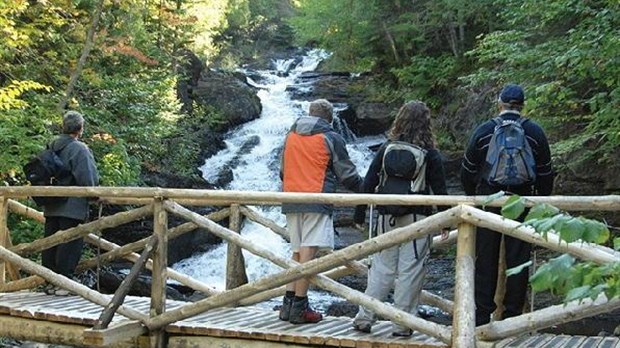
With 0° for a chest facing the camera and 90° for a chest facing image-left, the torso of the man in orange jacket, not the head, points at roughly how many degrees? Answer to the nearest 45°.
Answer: approximately 225°

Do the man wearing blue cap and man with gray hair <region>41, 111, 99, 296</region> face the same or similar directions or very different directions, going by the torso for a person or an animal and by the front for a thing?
same or similar directions

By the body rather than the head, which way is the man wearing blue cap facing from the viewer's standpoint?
away from the camera

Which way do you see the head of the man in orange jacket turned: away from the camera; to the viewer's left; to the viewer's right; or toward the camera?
away from the camera

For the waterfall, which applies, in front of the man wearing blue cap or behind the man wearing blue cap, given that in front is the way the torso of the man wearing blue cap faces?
in front

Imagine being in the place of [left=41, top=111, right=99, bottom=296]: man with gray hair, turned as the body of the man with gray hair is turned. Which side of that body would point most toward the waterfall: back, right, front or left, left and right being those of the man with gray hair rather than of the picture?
front

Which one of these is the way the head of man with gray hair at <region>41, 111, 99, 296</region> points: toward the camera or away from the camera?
away from the camera

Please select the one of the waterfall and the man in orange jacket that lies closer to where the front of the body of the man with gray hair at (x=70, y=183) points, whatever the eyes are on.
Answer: the waterfall

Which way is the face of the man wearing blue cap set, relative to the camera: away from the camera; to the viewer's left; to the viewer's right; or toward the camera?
away from the camera

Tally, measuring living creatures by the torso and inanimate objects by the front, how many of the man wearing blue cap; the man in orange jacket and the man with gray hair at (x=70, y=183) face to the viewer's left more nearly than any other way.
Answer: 0

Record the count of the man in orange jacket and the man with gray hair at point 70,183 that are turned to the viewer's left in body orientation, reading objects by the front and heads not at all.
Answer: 0

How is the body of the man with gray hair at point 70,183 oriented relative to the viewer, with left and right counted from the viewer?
facing away from the viewer and to the right of the viewer
